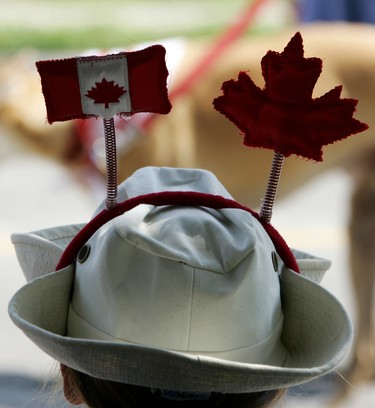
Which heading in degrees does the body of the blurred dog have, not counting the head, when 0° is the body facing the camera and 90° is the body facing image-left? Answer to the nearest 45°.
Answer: approximately 90°

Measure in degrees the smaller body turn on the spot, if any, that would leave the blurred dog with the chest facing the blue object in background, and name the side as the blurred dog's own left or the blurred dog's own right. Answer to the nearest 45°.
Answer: approximately 135° to the blurred dog's own right
